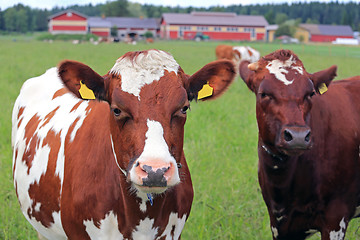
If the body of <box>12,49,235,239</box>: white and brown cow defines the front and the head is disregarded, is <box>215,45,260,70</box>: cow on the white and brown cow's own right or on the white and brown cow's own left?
on the white and brown cow's own left

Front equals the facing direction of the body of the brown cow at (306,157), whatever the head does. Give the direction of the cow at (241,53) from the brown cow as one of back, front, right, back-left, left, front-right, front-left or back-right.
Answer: back-right
